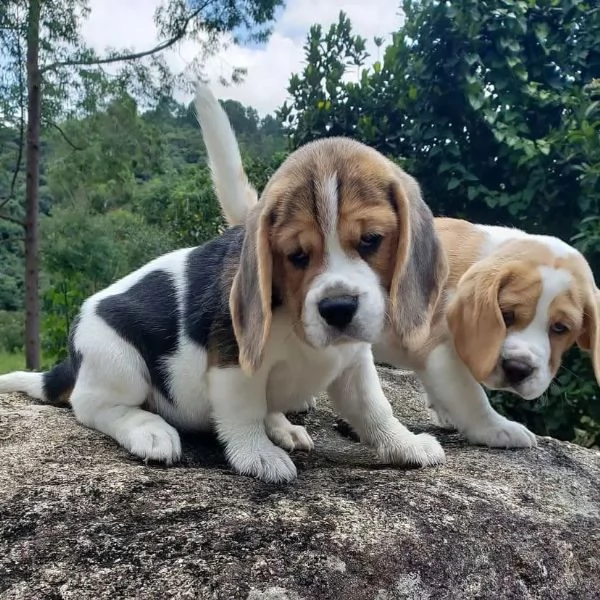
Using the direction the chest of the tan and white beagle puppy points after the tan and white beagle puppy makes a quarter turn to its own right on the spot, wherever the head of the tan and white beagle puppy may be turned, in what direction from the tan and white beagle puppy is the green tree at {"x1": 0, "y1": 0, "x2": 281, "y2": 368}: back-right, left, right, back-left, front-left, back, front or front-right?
right

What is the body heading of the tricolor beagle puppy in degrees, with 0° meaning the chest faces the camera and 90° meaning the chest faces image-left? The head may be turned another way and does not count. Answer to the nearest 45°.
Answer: approximately 315°

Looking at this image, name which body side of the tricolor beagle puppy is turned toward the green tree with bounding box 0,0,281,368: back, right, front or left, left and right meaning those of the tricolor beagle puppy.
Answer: back
